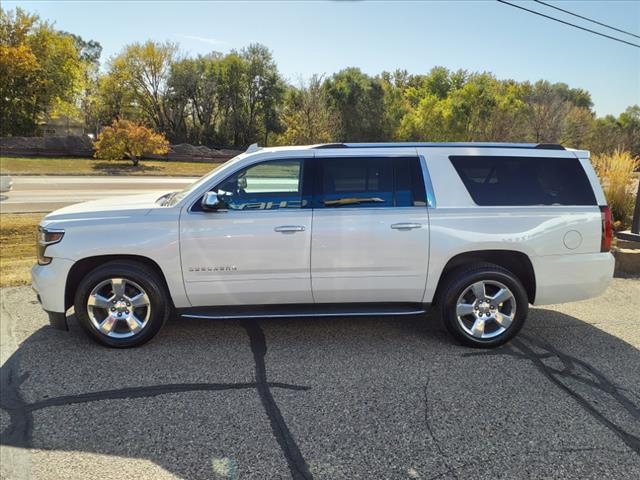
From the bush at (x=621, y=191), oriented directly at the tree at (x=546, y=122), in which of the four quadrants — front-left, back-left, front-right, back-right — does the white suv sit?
back-left

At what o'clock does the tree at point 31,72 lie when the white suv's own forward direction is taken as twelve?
The tree is roughly at 2 o'clock from the white suv.

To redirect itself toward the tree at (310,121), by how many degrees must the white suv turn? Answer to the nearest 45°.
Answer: approximately 90° to its right

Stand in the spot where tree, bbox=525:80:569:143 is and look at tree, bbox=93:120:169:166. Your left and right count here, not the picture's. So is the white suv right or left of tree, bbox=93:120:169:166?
left

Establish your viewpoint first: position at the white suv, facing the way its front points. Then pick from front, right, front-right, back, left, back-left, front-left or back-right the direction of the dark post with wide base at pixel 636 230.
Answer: back-right

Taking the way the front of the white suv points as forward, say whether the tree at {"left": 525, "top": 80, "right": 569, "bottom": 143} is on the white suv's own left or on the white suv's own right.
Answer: on the white suv's own right

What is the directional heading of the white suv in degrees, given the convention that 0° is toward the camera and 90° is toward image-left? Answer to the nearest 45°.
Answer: approximately 90°

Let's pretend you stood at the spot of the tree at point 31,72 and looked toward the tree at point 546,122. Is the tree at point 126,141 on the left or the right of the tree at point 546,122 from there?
right
